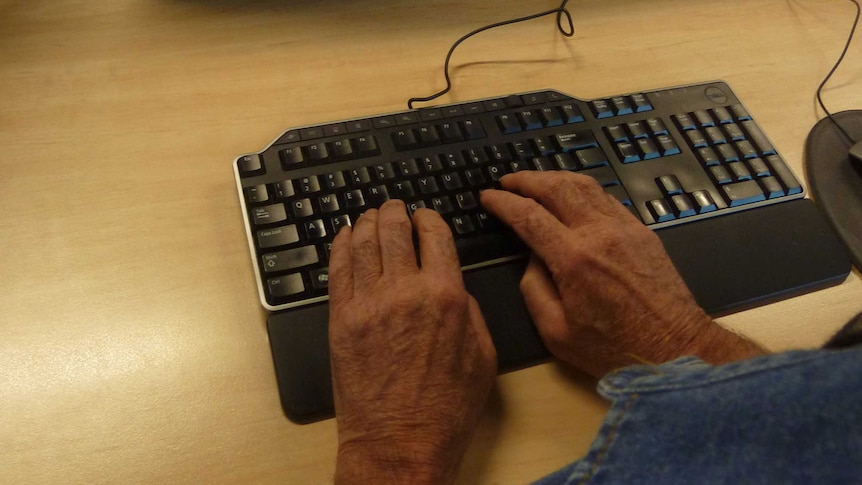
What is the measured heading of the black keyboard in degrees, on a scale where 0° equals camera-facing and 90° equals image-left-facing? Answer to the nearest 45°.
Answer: approximately 0°
